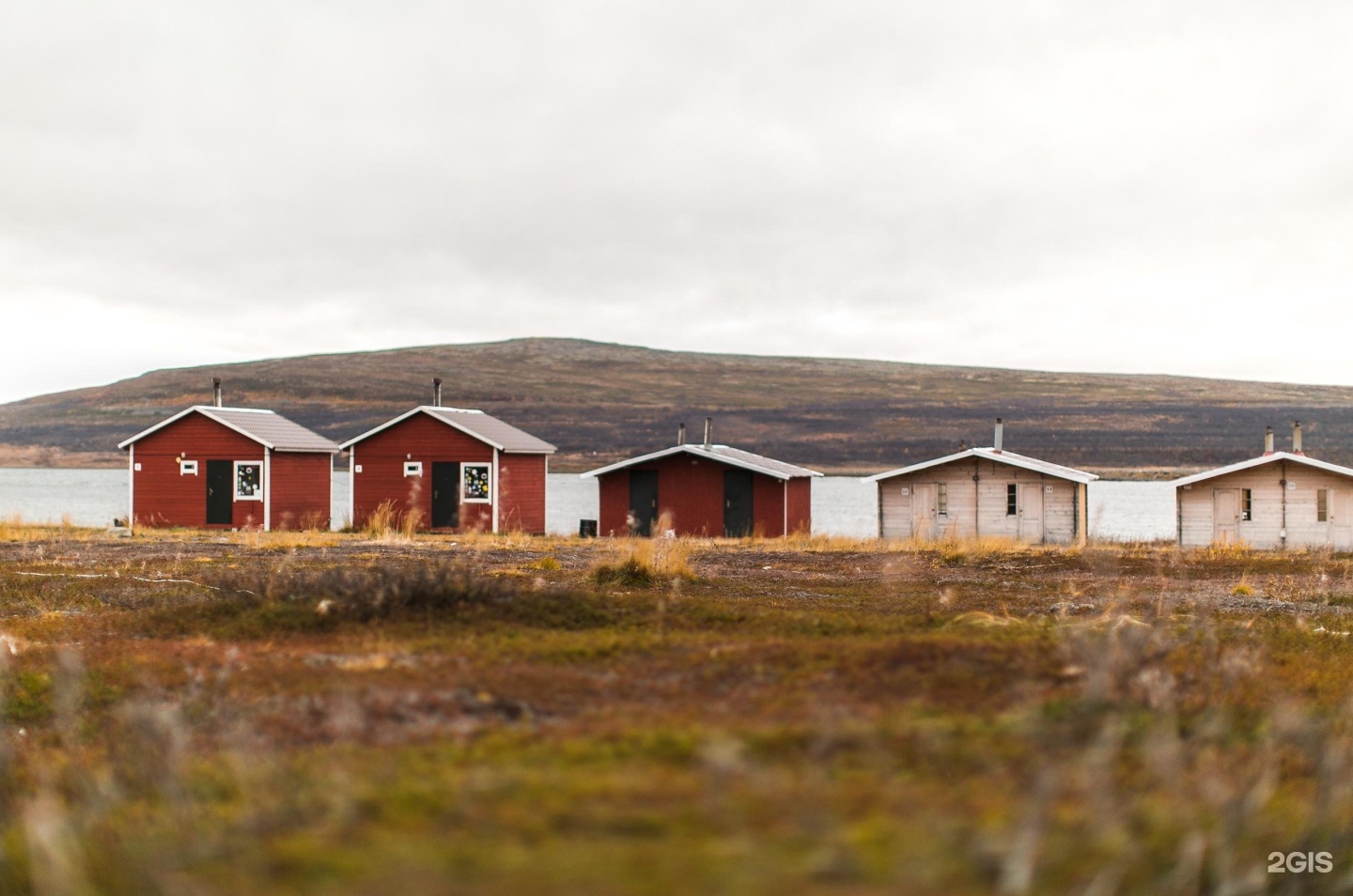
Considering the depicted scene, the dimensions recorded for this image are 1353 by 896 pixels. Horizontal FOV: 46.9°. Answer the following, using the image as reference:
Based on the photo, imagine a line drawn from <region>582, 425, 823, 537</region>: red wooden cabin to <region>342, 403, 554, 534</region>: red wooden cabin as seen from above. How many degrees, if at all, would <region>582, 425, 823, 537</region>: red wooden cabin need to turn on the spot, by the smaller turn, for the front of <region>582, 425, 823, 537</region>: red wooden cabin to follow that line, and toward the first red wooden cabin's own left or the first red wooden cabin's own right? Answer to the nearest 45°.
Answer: approximately 90° to the first red wooden cabin's own right

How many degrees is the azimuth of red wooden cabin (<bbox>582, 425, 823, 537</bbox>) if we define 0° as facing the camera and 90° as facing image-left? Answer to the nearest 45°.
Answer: approximately 0°

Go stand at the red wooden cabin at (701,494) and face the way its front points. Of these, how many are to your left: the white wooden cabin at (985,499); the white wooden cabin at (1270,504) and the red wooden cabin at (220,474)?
2

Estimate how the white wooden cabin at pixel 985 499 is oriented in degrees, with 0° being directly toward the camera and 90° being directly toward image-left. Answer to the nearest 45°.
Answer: approximately 0°

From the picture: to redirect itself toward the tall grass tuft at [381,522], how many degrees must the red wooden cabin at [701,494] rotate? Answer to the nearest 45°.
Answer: approximately 45° to its right

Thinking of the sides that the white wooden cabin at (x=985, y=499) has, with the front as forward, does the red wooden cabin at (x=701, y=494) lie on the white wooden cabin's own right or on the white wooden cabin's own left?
on the white wooden cabin's own right

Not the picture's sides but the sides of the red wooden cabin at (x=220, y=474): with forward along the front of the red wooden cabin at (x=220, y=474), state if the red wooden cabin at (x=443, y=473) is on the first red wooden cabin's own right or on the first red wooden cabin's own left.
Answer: on the first red wooden cabin's own left

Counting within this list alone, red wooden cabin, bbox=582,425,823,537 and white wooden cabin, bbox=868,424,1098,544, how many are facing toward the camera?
2

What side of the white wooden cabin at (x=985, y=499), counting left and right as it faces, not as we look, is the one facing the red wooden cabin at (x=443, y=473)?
right

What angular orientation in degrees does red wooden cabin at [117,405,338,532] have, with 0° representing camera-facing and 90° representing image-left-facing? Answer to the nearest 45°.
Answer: approximately 45°
